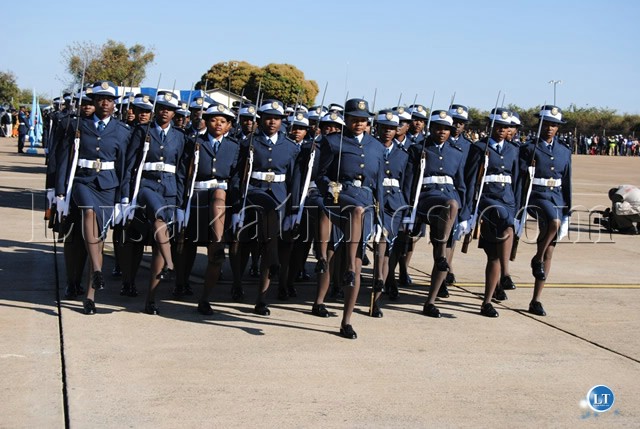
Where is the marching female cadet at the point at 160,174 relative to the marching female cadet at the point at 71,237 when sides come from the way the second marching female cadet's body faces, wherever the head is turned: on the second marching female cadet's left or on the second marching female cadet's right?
on the second marching female cadet's left

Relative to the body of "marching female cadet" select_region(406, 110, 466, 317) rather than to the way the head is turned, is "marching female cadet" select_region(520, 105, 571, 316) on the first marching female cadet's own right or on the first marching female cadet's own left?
on the first marching female cadet's own left

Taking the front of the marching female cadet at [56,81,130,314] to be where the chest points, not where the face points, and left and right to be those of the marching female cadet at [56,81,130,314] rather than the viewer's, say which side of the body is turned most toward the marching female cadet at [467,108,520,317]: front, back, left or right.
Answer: left

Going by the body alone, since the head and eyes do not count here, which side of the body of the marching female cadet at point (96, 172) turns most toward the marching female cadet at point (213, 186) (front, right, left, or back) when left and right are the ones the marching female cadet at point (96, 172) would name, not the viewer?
left

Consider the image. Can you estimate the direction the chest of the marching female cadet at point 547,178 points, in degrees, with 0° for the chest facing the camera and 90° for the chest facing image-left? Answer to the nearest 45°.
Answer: approximately 0°
